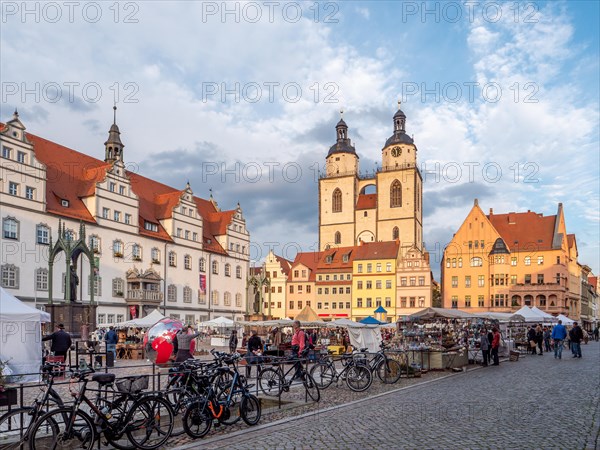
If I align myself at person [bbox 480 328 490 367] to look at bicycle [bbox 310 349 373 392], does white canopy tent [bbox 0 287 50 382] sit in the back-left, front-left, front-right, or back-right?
front-right

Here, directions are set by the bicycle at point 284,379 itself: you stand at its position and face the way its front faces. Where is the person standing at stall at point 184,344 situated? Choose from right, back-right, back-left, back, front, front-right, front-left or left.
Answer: back

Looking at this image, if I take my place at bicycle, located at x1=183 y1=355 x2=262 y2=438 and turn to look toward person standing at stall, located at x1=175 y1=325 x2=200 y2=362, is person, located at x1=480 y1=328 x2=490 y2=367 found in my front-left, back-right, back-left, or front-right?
front-right

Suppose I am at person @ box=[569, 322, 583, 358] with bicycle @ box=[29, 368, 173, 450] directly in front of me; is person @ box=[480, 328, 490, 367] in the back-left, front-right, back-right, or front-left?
front-right

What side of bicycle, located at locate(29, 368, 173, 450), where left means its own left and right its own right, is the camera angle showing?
left
